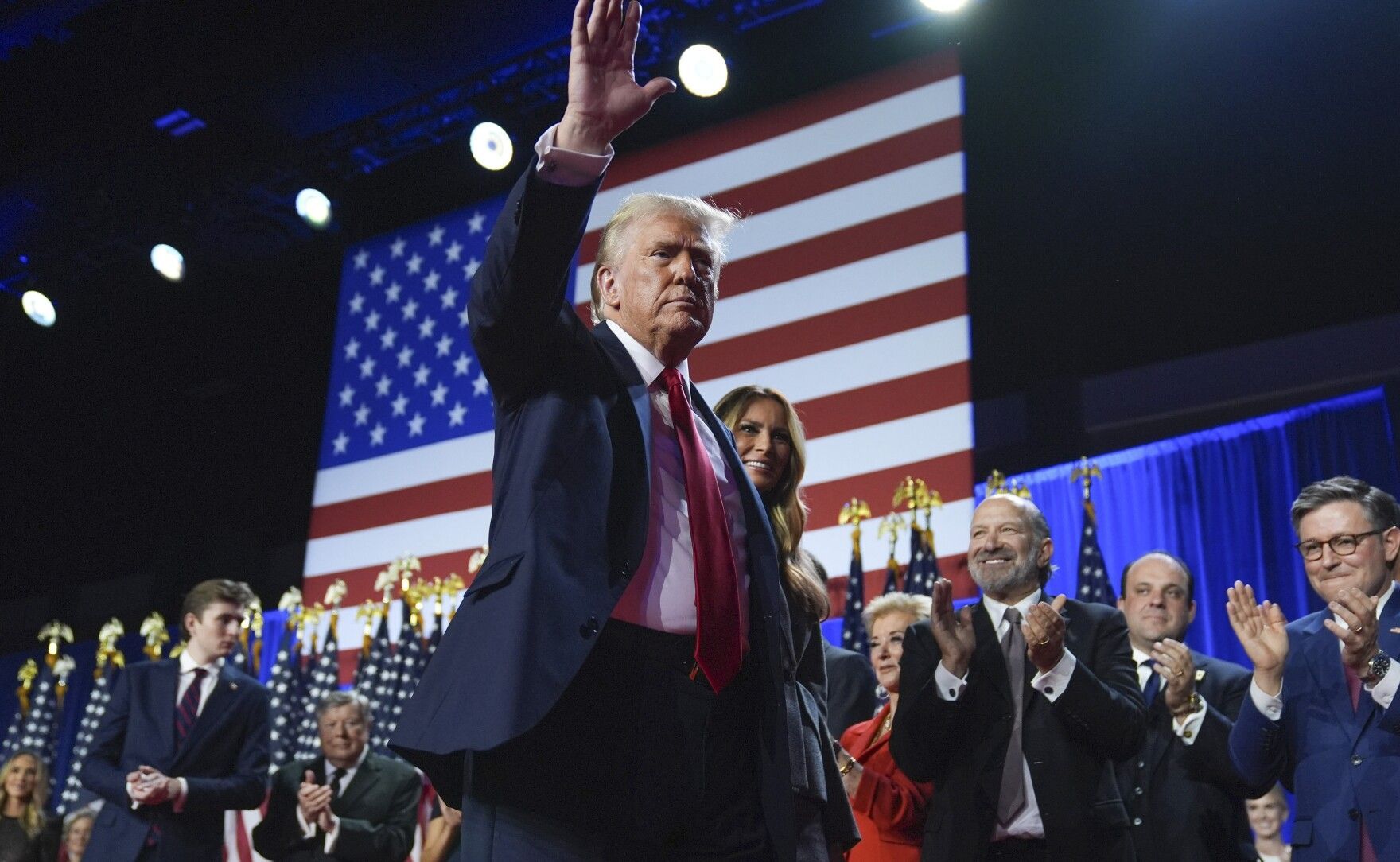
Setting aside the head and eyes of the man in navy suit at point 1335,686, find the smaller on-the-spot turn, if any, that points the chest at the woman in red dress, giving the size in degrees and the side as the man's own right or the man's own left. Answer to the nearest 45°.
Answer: approximately 45° to the man's own right

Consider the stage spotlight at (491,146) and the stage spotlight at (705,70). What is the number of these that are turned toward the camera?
2

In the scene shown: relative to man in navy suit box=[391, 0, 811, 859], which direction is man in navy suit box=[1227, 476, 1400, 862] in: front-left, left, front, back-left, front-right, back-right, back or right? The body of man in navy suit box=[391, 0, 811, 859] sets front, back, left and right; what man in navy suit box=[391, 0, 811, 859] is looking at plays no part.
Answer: left

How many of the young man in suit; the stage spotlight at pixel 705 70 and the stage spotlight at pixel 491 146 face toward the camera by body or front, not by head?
3

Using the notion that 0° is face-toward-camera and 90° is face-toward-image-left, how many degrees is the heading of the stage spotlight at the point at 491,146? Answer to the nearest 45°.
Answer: approximately 0°

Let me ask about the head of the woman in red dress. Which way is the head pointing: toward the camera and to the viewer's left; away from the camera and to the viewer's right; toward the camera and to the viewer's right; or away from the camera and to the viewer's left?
toward the camera and to the viewer's left

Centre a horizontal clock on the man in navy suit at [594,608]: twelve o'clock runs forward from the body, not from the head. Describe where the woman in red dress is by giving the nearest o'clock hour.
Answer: The woman in red dress is roughly at 8 o'clock from the man in navy suit.
